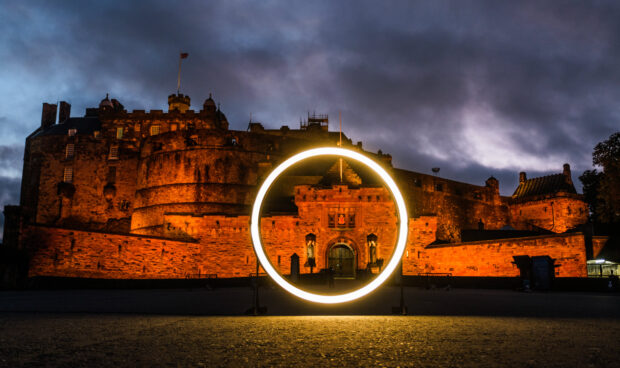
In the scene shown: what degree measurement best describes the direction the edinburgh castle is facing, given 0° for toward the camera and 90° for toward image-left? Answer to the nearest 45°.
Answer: approximately 0°

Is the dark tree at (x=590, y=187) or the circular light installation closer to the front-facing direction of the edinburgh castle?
the circular light installation

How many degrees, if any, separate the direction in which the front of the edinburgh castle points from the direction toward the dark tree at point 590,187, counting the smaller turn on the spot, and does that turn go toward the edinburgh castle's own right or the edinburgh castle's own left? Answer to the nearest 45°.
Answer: approximately 90° to the edinburgh castle's own left

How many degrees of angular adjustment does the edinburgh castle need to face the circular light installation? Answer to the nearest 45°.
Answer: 0° — it already faces it
